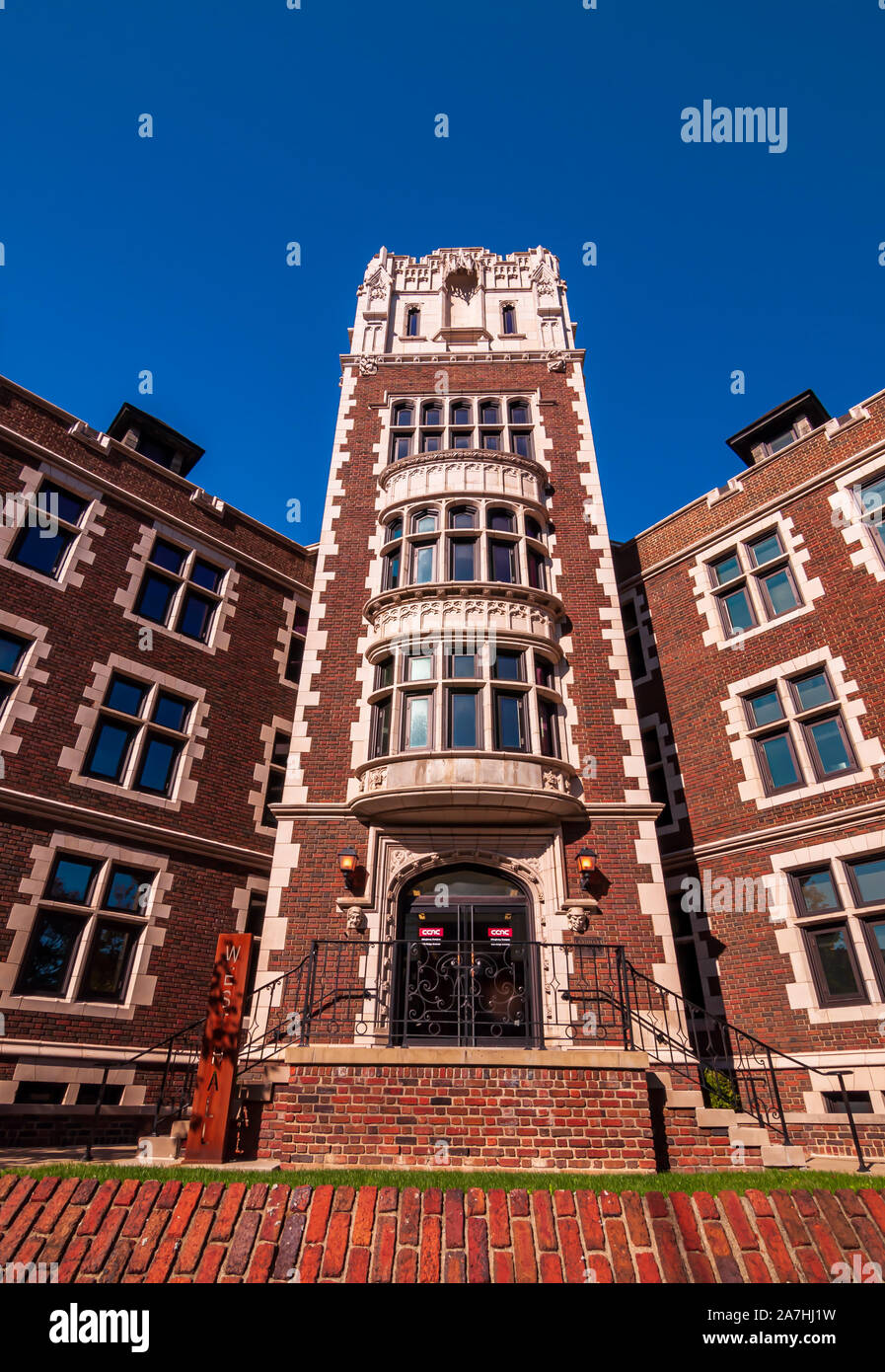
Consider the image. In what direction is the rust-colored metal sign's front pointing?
toward the camera

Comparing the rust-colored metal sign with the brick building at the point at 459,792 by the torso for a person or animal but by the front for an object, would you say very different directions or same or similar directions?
same or similar directions

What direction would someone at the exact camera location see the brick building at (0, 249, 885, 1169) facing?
facing the viewer
